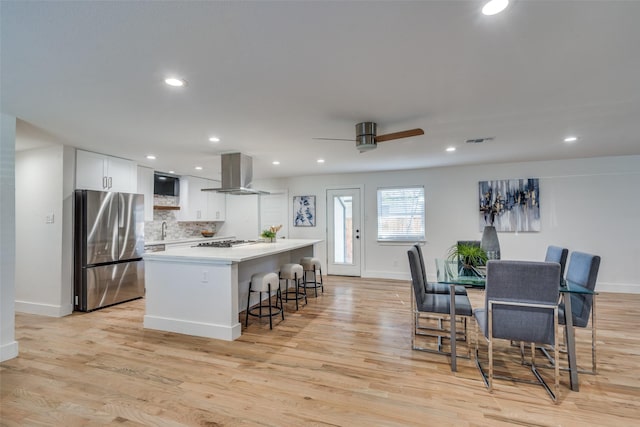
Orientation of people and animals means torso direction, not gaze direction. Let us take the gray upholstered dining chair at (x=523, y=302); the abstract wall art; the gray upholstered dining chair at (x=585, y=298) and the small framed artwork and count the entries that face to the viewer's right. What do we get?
0

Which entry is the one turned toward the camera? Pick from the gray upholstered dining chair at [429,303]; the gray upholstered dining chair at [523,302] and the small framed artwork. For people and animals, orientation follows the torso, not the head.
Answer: the small framed artwork

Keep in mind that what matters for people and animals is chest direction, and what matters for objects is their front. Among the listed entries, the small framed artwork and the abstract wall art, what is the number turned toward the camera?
2

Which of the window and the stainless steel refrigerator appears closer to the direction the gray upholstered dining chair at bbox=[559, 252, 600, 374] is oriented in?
the stainless steel refrigerator

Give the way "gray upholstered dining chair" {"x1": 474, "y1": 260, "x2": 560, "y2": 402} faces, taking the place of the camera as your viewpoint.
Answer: facing away from the viewer and to the left of the viewer

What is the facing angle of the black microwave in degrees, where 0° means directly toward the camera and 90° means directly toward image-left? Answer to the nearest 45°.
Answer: approximately 315°

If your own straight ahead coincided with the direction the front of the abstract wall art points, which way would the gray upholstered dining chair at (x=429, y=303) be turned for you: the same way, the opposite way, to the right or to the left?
to the left

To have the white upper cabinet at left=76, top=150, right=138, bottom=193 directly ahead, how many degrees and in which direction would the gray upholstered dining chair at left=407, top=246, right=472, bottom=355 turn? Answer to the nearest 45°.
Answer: approximately 180°

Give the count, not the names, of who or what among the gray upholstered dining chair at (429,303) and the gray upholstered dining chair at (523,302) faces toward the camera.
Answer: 0

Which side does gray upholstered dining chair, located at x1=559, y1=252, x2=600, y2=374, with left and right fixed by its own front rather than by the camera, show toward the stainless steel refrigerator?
front

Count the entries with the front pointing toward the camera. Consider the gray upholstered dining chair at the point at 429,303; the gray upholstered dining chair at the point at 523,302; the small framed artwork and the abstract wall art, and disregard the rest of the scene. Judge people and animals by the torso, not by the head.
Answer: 2

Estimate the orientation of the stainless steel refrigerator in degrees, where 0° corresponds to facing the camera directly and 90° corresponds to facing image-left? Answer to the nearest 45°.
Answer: approximately 315°

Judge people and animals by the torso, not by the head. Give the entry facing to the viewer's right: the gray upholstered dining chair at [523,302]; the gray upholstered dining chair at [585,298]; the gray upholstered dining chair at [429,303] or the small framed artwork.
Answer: the gray upholstered dining chair at [429,303]

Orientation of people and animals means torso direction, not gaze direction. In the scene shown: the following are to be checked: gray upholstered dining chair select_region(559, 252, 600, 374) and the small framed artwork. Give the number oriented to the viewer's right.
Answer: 0

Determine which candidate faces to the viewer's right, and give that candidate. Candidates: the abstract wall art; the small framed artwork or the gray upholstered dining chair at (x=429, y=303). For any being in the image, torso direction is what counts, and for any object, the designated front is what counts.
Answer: the gray upholstered dining chair

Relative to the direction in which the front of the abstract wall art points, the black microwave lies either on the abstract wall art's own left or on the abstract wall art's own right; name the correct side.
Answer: on the abstract wall art's own right

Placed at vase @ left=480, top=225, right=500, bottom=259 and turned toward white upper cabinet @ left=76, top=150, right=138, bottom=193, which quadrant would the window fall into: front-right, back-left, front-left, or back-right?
front-right

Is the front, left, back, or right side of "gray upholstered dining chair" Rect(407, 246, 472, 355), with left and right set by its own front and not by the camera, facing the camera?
right
